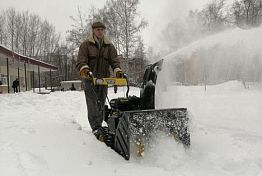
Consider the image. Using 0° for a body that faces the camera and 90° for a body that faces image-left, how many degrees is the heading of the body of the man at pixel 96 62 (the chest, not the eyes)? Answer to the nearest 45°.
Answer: approximately 315°

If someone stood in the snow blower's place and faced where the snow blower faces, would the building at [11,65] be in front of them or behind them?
behind

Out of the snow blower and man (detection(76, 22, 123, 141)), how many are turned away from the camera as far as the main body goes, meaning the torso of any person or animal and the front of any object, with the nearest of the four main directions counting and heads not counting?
0

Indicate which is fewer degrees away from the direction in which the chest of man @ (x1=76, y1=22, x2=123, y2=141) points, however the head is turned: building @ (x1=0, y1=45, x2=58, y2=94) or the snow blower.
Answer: the snow blower

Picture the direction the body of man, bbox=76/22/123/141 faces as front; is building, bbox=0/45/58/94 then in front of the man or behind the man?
behind

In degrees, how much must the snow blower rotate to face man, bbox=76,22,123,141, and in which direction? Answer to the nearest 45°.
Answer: approximately 180°

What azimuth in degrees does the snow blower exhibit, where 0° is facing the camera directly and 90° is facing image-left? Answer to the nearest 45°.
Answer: approximately 315°

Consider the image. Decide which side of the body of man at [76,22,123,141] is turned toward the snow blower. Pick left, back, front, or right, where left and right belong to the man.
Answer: front
